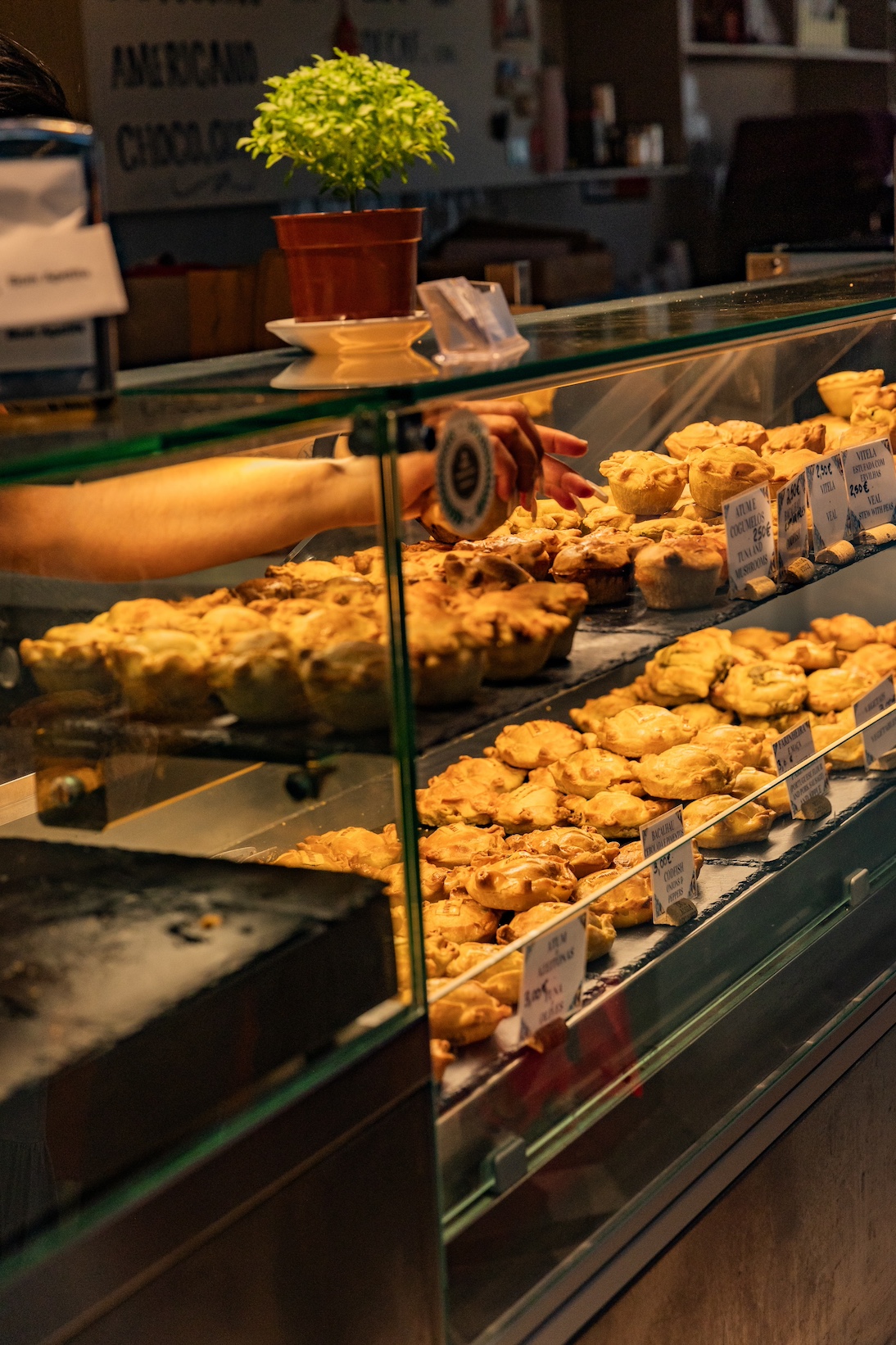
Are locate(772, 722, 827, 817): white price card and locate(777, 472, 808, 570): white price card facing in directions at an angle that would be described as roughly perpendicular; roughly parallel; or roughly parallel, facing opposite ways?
roughly parallel

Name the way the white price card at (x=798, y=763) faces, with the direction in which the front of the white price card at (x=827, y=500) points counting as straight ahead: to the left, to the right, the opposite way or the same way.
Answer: the same way

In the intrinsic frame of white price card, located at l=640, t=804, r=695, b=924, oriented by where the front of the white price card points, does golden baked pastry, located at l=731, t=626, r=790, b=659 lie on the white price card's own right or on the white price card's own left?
on the white price card's own left

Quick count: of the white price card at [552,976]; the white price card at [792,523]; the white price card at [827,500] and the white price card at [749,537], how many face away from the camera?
0
